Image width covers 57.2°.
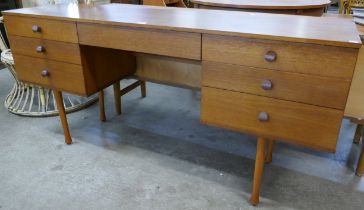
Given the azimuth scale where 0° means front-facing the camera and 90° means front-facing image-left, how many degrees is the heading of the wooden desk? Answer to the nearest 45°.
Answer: approximately 45°
